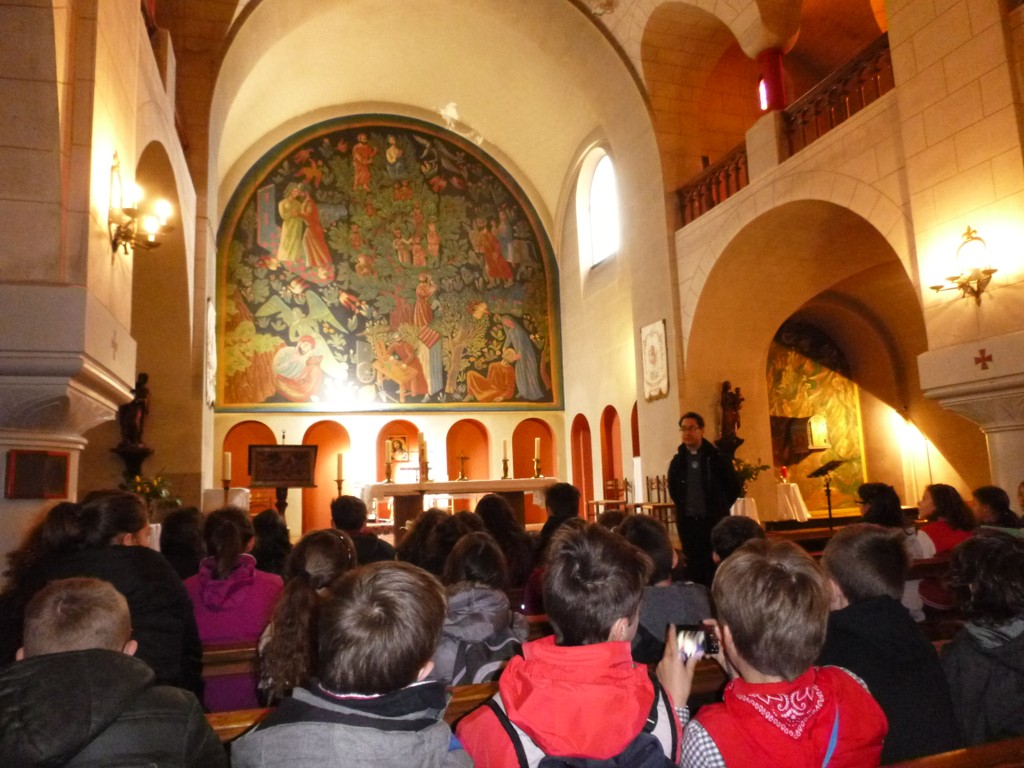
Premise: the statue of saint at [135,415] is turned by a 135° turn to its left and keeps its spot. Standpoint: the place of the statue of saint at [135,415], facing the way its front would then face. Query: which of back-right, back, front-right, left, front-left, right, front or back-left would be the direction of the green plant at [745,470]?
right

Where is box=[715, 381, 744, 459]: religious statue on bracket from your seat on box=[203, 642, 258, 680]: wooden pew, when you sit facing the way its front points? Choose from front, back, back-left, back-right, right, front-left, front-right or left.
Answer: front-right

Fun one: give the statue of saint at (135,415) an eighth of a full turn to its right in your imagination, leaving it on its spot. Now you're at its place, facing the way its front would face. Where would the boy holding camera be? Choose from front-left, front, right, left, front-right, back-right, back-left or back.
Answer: front

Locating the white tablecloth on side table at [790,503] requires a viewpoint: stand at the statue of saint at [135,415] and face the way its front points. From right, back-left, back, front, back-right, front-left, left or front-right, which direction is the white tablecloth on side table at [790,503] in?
front-left

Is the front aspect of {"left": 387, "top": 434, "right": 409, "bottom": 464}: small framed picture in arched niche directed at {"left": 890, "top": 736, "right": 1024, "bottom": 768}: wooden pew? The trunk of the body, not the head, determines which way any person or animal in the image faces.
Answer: yes

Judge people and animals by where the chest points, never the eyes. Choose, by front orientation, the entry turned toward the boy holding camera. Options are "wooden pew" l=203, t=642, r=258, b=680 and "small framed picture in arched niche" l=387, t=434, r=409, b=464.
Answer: the small framed picture in arched niche

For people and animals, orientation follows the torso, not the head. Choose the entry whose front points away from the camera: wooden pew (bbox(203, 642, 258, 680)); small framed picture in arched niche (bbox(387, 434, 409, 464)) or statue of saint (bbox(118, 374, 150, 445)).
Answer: the wooden pew

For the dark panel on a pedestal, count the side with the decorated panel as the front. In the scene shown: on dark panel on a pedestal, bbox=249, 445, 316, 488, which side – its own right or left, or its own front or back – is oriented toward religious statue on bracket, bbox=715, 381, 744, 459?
left

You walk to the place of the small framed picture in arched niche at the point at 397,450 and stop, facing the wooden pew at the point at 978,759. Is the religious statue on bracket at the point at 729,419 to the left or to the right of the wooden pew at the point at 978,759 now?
left

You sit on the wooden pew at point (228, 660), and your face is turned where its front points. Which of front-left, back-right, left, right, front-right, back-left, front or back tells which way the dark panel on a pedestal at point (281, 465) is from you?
front

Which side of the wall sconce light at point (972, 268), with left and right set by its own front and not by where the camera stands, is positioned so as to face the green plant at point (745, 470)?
right

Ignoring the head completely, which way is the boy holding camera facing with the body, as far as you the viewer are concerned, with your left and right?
facing away from the viewer and to the left of the viewer

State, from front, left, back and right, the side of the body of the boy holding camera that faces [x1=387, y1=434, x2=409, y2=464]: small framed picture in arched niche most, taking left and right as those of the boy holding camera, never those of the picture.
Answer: front

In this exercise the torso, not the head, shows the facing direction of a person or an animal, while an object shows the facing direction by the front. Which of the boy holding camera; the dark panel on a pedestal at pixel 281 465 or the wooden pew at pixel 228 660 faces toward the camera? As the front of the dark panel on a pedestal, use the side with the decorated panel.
the dark panel on a pedestal

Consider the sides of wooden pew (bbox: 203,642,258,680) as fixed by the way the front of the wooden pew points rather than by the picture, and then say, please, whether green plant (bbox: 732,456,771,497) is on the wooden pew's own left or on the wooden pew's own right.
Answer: on the wooden pew's own right

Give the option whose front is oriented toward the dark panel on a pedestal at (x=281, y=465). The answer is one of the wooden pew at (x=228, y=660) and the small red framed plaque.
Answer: the wooden pew

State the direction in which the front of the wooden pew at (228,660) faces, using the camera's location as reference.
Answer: facing away from the viewer

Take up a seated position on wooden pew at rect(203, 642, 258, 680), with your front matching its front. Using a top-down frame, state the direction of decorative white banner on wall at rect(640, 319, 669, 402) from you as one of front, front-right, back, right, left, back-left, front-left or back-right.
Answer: front-right

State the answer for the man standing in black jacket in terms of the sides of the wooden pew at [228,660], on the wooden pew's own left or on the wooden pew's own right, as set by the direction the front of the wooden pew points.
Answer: on the wooden pew's own right

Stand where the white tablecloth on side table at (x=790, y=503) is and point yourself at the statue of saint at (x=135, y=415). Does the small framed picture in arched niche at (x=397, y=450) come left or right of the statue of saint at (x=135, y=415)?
right

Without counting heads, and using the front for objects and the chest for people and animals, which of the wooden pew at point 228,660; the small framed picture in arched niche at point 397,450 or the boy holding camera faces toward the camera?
the small framed picture in arched niche

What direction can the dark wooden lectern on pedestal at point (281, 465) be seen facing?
toward the camera
